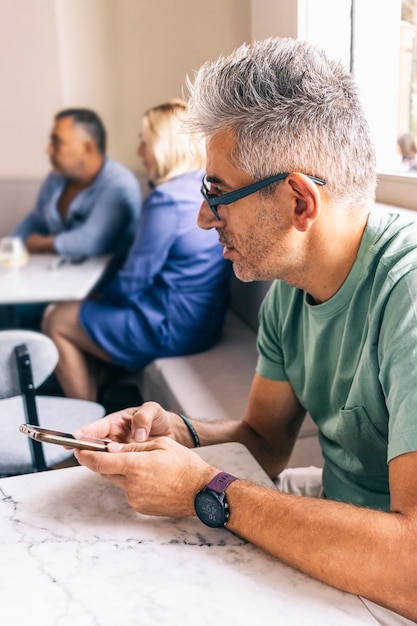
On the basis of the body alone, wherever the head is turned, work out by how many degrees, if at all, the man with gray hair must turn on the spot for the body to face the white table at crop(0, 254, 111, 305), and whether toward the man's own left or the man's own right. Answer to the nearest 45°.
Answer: approximately 45° to the man's own right

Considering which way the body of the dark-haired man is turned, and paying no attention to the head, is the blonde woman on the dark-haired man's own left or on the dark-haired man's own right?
on the dark-haired man's own left

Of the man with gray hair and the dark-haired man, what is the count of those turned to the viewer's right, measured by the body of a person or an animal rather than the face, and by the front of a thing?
0

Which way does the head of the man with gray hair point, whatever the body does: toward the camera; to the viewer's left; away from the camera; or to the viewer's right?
to the viewer's left

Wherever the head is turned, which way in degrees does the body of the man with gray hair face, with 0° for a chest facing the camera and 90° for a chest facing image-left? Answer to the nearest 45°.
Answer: approximately 90°

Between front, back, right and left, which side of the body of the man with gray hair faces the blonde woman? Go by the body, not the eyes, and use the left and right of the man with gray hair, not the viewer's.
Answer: right

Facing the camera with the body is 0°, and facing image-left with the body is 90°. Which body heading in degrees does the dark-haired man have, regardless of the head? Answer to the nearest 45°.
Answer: approximately 45°

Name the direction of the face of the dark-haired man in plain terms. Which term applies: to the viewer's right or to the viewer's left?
to the viewer's left
